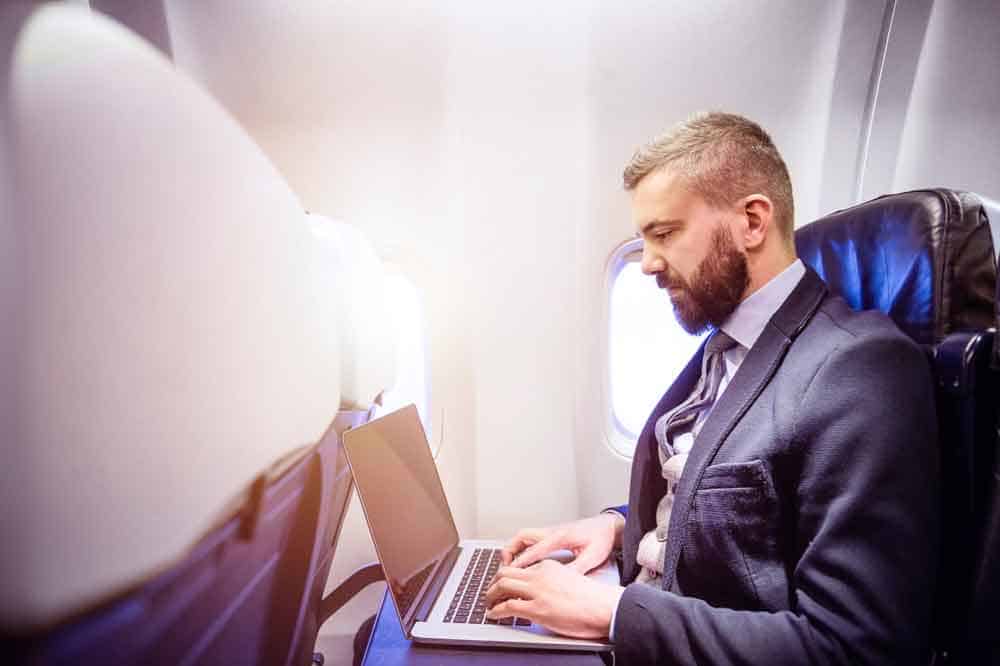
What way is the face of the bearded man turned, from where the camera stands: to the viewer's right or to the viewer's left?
to the viewer's left

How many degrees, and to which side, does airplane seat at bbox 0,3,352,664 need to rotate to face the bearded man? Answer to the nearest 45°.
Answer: approximately 135° to its right

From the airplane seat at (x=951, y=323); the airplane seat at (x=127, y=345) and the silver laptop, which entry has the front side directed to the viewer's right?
the silver laptop

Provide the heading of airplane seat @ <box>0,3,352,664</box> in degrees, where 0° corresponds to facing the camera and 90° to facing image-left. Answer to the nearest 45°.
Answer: approximately 135°

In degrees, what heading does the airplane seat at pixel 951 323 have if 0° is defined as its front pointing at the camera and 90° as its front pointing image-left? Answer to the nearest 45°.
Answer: approximately 45°

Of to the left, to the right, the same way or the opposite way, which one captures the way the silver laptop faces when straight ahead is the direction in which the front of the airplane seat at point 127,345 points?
the opposite way

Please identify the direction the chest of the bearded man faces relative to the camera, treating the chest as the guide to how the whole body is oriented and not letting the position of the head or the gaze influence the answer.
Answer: to the viewer's left

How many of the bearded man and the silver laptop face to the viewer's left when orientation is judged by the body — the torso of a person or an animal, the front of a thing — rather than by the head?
1

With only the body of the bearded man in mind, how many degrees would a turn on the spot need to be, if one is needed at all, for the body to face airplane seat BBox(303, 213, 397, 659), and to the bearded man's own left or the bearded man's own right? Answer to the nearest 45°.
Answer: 0° — they already face it

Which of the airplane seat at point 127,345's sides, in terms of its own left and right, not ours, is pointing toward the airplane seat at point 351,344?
right

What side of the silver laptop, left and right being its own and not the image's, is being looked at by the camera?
right
